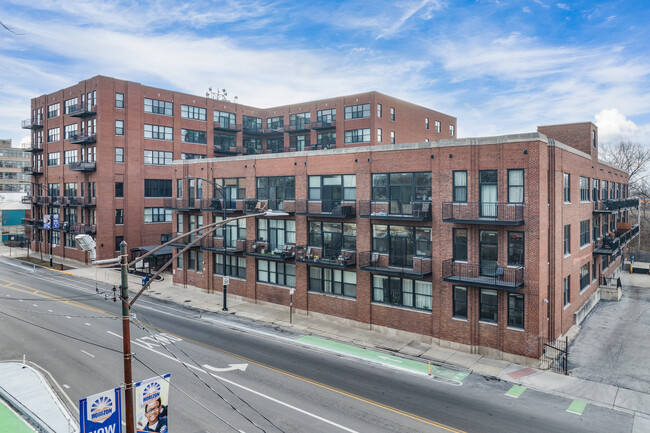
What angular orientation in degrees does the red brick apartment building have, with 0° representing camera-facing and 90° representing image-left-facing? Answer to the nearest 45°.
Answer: approximately 45°

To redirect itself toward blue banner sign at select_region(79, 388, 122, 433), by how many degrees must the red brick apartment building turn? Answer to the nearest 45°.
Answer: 0° — it already faces it
